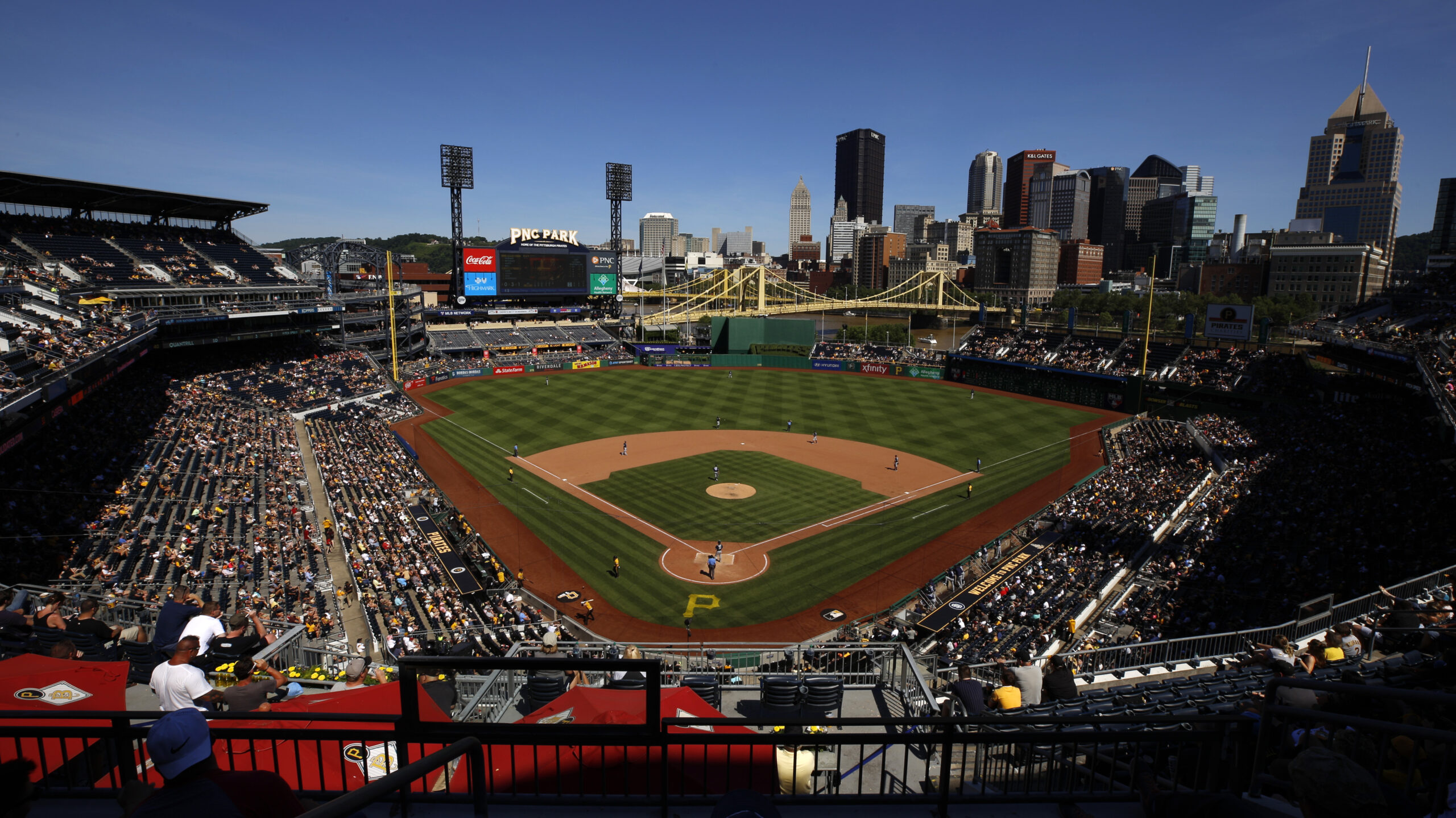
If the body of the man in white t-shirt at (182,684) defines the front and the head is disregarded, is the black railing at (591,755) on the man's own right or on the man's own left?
on the man's own right

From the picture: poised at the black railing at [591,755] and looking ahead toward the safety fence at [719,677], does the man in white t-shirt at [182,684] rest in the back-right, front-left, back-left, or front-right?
front-left

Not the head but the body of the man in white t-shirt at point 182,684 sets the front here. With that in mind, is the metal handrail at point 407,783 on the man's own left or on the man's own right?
on the man's own right

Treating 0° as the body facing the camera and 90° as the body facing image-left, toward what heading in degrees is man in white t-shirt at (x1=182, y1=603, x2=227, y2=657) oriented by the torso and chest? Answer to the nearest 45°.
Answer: approximately 225°

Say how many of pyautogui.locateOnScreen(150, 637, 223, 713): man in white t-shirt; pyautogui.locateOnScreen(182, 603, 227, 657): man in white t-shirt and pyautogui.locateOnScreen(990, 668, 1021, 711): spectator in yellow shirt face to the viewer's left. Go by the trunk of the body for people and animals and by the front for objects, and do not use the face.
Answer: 0

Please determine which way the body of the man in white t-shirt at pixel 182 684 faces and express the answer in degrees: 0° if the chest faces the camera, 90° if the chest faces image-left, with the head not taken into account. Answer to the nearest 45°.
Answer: approximately 225°

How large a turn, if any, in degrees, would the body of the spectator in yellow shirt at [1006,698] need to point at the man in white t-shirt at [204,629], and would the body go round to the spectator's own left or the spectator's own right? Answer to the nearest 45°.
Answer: approximately 135° to the spectator's own left

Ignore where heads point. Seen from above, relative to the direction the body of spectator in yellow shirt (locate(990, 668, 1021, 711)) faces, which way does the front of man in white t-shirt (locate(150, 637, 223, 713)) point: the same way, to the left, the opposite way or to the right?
the same way

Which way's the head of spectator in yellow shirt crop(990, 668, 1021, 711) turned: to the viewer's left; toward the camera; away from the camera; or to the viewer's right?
away from the camera

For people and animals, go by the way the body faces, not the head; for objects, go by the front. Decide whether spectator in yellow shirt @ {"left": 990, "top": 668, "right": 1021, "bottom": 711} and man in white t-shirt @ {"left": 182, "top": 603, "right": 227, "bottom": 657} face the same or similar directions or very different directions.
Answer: same or similar directions

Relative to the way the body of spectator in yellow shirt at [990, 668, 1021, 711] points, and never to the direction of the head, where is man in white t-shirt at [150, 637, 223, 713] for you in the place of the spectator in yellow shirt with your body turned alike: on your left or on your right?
on your left

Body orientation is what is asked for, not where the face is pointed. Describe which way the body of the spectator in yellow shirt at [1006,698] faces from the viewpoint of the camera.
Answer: away from the camera

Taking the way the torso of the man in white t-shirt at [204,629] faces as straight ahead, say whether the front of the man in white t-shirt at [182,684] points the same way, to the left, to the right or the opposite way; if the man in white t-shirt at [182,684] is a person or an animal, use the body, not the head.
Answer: the same way

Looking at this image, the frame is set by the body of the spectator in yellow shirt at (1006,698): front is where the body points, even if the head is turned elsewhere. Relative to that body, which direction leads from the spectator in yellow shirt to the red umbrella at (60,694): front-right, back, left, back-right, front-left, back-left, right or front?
back-left
